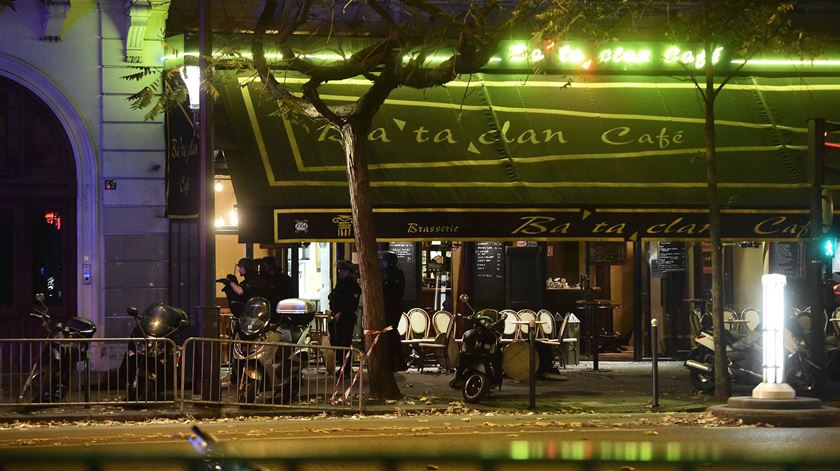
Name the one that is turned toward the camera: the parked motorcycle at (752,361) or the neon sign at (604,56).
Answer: the neon sign

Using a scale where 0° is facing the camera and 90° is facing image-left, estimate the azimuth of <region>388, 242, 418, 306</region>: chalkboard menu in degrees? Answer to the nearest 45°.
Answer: approximately 0°

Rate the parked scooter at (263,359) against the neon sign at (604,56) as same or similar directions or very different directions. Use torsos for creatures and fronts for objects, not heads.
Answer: same or similar directions

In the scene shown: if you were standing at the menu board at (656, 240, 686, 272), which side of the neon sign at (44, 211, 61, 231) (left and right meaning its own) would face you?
left

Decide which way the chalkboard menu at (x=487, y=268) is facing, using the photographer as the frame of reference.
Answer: facing the viewer

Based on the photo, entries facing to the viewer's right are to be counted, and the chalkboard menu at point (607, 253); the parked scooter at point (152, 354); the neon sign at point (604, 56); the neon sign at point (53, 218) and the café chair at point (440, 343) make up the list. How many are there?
0

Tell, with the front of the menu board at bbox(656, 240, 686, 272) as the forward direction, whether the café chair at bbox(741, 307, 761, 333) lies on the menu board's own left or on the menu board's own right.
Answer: on the menu board's own left

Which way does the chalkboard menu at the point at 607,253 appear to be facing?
toward the camera

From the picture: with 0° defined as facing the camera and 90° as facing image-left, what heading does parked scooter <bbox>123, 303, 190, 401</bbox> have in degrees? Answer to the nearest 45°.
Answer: approximately 0°

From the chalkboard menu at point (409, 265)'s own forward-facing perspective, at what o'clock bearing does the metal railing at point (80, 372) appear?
The metal railing is roughly at 1 o'clock from the chalkboard menu.

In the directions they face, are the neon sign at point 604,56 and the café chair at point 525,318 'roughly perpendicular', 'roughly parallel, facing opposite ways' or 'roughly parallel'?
roughly parallel

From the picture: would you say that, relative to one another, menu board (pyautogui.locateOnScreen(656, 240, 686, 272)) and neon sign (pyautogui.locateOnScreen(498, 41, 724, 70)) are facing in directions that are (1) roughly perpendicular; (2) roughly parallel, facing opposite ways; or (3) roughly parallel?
roughly parallel

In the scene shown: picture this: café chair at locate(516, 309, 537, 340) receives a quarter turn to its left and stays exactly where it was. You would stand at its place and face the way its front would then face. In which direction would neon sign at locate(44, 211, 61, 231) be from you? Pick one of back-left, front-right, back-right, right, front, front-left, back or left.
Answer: back

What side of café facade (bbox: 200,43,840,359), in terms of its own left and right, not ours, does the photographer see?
front

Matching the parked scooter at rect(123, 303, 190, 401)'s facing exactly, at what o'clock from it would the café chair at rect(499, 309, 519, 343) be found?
The café chair is roughly at 8 o'clock from the parked scooter.

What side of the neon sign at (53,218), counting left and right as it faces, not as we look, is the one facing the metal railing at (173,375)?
front
